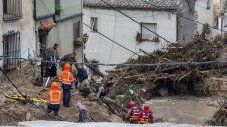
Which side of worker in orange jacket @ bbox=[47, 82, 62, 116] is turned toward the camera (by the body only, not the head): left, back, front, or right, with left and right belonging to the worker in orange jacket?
back

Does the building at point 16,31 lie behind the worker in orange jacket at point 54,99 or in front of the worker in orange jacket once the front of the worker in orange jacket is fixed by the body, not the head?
in front

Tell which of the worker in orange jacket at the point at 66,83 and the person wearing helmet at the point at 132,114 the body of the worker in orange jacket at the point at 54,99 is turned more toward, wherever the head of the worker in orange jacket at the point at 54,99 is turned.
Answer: the worker in orange jacket

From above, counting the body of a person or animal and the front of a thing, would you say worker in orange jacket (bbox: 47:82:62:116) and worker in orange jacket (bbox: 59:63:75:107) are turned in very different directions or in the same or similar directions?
same or similar directions

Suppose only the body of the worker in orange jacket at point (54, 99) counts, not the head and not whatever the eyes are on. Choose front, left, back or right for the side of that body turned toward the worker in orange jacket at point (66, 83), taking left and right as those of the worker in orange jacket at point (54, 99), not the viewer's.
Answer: front
